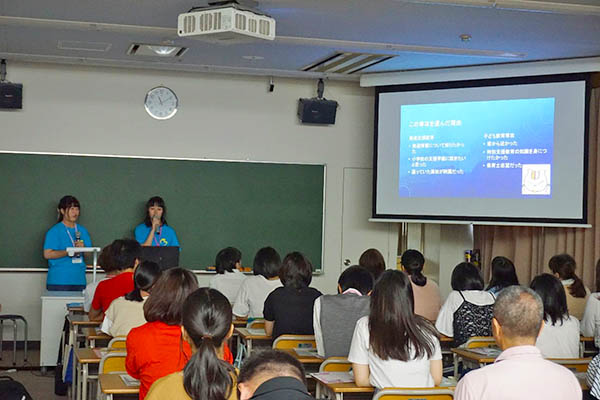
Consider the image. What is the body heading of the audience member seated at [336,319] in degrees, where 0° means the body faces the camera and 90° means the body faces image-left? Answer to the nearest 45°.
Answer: approximately 180°

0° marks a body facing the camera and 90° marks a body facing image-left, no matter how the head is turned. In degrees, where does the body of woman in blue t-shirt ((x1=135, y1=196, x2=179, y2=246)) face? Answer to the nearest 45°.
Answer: approximately 0°

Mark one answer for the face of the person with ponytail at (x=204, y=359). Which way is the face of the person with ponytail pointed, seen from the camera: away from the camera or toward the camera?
away from the camera

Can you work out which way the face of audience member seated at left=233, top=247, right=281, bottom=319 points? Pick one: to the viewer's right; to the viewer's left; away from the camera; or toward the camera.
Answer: away from the camera

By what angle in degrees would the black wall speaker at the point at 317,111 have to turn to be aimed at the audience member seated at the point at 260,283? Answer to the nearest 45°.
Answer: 0° — it already faces them

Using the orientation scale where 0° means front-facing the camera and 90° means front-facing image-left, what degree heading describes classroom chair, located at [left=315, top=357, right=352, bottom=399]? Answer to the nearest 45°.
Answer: approximately 180°

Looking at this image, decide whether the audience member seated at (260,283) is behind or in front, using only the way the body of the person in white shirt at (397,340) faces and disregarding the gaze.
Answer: in front

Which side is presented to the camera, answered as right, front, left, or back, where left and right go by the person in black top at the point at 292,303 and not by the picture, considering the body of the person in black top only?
back

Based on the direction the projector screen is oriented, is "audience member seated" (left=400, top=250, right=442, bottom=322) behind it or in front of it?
in front

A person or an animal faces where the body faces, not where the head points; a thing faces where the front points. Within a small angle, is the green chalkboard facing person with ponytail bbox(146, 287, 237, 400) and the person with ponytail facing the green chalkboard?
yes

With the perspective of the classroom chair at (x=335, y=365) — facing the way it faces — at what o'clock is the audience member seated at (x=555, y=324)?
The audience member seated is roughly at 2 o'clock from the classroom chair.

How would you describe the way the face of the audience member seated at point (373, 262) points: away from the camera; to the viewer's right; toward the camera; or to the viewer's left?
away from the camera

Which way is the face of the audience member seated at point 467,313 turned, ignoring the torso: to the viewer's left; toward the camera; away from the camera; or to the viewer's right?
away from the camera

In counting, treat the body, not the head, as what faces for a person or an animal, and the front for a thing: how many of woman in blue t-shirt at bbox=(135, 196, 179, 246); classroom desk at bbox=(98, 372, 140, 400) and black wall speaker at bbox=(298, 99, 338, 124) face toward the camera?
3

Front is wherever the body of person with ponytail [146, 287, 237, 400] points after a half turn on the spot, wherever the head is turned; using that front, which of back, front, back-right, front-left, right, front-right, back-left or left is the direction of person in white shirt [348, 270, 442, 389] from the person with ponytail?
back-left

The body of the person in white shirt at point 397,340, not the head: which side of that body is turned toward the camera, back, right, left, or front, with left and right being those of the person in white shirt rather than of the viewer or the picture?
back

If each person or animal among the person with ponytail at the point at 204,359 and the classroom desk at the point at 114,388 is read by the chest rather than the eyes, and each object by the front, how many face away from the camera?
1
